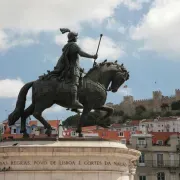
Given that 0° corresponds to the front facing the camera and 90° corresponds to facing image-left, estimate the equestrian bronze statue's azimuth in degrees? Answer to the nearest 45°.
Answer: approximately 270°
